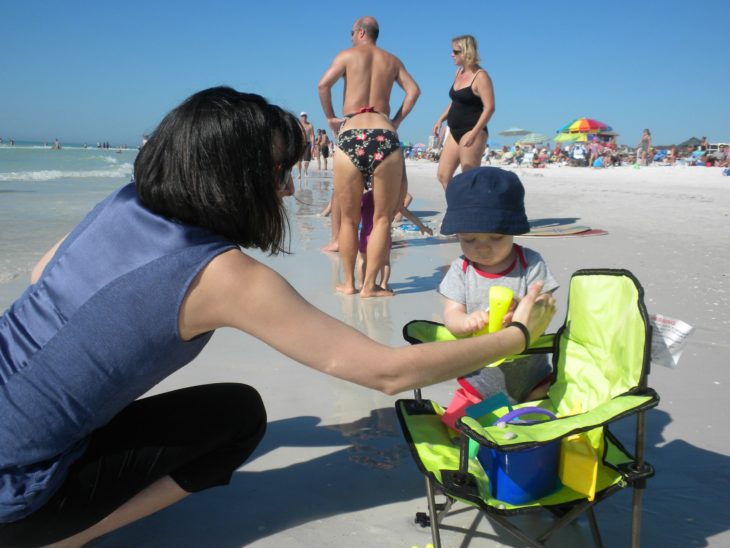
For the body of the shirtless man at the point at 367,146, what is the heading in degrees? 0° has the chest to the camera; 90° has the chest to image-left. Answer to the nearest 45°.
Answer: approximately 180°

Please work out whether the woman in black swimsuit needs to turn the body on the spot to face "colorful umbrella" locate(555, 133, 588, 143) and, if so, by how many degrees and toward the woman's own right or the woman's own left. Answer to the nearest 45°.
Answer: approximately 135° to the woman's own right

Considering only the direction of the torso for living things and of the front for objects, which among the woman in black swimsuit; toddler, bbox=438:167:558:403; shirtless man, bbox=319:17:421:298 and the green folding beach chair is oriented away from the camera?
the shirtless man

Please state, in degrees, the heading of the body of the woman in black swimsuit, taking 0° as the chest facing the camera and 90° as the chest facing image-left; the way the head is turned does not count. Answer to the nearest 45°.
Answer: approximately 45°

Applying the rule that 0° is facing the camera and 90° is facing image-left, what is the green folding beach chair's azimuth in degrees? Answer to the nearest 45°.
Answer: approximately 45°

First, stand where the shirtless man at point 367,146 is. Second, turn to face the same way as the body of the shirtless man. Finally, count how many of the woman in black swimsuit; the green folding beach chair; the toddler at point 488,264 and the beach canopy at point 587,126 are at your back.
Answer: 2

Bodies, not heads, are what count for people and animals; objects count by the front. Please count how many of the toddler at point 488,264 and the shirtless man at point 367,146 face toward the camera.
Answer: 1

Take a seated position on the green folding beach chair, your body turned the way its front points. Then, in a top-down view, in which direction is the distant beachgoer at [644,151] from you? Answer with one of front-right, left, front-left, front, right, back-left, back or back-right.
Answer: back-right

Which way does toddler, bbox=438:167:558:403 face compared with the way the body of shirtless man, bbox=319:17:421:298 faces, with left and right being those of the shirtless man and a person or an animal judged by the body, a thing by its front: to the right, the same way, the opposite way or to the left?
the opposite way

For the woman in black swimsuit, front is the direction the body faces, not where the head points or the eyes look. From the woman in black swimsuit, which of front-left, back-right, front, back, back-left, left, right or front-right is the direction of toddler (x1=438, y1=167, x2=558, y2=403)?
front-left
